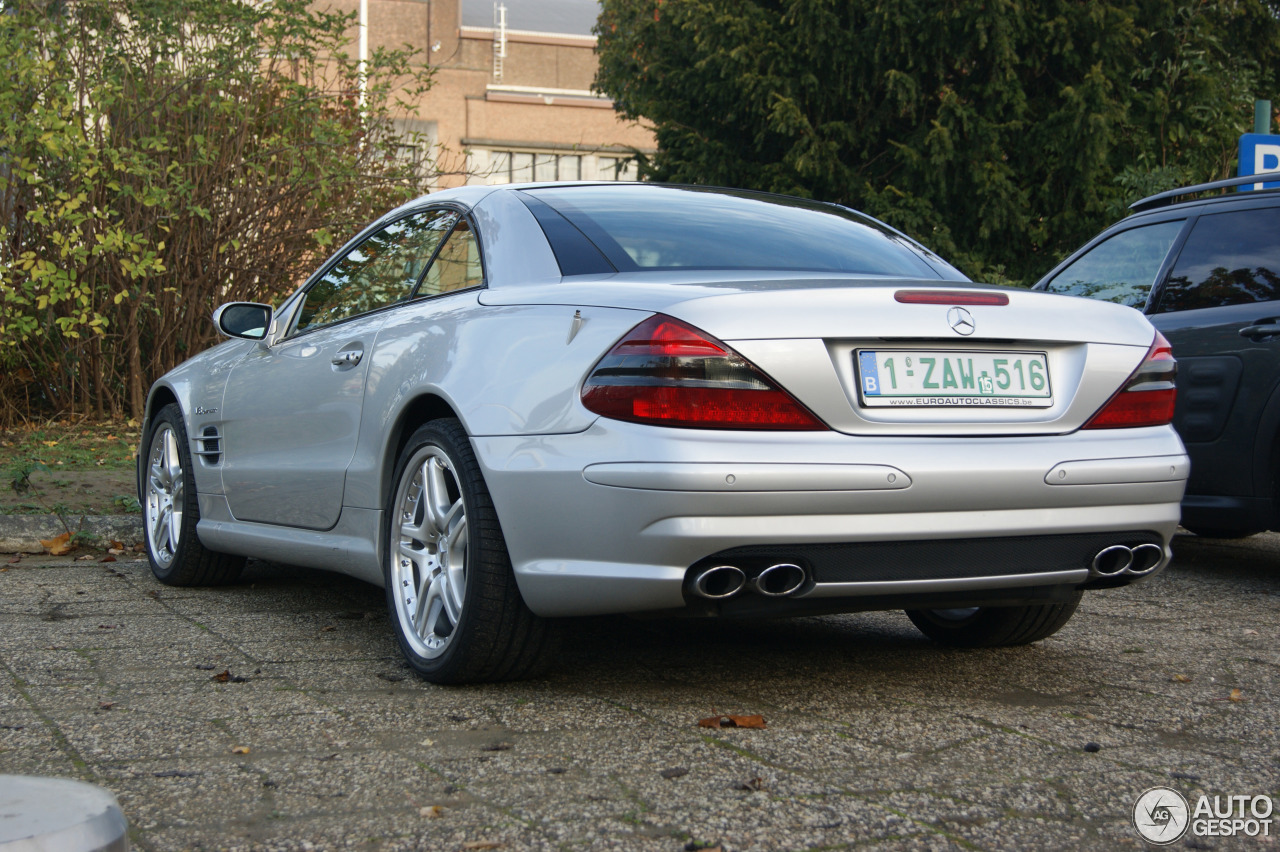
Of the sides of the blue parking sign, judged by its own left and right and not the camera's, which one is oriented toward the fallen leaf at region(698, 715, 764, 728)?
front

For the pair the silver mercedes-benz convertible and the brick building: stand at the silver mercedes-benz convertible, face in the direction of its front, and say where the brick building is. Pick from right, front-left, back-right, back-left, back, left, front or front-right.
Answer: front-right

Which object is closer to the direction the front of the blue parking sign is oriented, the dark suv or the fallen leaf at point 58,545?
the dark suv

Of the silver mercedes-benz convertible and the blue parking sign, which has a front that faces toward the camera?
the blue parking sign

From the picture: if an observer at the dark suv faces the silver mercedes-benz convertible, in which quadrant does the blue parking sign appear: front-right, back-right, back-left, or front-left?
back-right

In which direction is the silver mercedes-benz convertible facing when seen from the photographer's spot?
facing away from the viewer and to the left of the viewer

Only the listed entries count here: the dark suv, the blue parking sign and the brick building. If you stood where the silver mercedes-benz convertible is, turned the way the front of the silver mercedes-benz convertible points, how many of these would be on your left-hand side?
0

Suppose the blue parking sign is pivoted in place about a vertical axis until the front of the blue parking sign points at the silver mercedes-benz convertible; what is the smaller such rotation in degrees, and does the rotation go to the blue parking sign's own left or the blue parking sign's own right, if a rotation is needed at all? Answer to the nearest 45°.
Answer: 0° — it already faces it

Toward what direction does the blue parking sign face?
toward the camera

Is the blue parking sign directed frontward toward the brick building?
no

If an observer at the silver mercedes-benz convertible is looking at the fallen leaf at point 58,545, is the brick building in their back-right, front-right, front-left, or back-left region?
front-right

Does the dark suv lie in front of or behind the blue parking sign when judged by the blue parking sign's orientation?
in front

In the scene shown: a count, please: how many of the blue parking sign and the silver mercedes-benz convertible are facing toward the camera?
1

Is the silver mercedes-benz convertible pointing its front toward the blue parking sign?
no

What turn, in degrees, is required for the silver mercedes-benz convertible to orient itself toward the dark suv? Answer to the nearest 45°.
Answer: approximately 90° to its right
